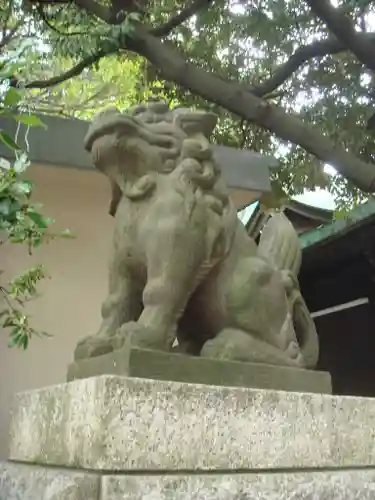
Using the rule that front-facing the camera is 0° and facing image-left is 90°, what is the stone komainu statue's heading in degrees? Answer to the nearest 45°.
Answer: approximately 45°
